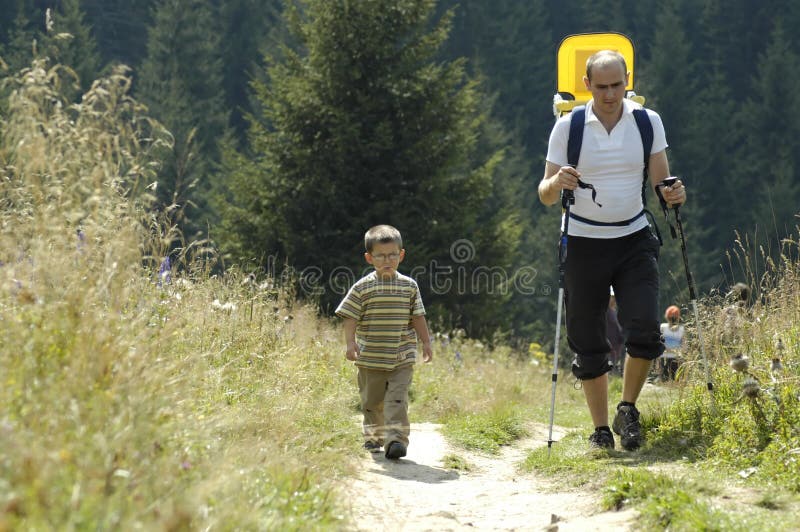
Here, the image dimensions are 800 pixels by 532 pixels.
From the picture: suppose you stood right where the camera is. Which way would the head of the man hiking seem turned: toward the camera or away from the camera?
toward the camera

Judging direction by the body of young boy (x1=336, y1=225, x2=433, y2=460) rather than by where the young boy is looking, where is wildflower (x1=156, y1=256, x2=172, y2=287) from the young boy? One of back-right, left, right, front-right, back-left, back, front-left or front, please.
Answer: right

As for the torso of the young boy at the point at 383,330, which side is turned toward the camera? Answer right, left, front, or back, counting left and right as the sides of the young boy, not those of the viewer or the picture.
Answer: front

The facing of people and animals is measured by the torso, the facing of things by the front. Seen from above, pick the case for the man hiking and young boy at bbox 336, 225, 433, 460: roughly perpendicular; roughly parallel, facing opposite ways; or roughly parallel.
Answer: roughly parallel

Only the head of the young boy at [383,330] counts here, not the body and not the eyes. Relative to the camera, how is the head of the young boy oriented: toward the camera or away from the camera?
toward the camera

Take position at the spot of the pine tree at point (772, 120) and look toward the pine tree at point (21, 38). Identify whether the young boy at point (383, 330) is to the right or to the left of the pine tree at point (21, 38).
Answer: left

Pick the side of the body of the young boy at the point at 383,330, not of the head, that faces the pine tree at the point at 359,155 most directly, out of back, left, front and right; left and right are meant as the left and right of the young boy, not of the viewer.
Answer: back

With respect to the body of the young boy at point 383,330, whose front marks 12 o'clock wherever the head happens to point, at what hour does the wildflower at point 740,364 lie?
The wildflower is roughly at 10 o'clock from the young boy.

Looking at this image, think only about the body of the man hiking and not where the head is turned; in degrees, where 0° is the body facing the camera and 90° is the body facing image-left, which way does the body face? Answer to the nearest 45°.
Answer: approximately 0°

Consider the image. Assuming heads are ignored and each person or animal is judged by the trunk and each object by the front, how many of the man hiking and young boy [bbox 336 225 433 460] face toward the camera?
2

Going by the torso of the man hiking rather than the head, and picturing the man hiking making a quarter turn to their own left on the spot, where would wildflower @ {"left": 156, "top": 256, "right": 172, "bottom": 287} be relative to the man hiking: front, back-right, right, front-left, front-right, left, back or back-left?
back

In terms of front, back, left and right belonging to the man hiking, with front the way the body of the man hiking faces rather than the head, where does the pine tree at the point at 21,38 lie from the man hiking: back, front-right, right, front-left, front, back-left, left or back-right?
back-right

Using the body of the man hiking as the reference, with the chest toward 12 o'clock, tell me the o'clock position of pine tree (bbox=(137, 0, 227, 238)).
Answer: The pine tree is roughly at 5 o'clock from the man hiking.

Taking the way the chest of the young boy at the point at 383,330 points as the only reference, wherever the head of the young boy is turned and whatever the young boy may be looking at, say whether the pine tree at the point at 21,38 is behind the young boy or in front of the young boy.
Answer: behind

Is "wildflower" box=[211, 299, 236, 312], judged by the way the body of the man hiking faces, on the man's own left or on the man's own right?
on the man's own right

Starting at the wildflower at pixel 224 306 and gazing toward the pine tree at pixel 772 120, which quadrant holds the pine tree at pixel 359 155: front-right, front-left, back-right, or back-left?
front-left
